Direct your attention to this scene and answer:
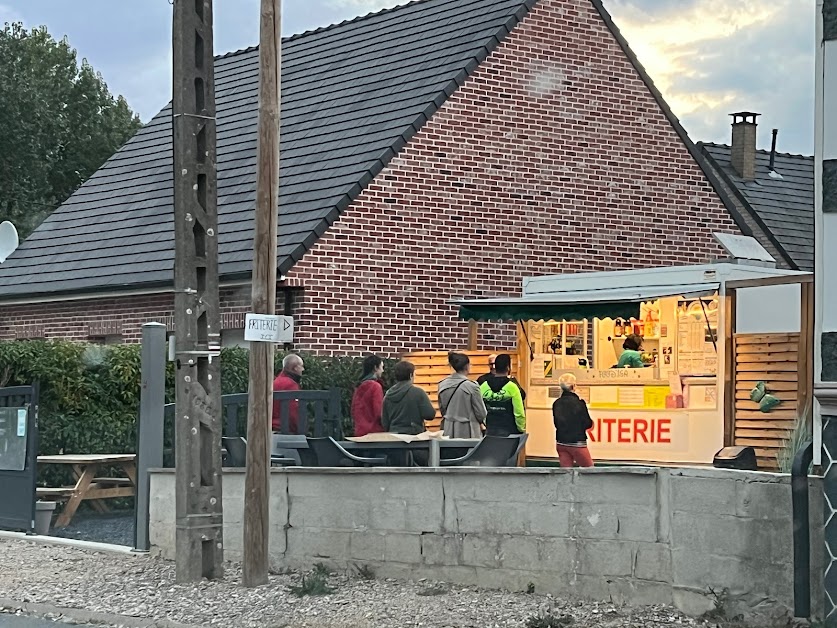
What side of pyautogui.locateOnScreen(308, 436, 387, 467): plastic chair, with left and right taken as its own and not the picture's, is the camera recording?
right

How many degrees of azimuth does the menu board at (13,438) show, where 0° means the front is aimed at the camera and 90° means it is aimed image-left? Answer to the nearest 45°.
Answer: approximately 0°

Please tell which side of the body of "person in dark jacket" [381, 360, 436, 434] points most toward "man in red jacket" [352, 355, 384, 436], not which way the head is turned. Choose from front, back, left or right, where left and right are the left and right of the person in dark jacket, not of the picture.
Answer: left

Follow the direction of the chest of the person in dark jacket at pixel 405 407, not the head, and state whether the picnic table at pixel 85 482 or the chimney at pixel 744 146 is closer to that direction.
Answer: the chimney

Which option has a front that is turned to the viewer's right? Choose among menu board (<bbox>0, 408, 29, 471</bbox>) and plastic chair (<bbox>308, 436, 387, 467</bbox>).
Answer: the plastic chair

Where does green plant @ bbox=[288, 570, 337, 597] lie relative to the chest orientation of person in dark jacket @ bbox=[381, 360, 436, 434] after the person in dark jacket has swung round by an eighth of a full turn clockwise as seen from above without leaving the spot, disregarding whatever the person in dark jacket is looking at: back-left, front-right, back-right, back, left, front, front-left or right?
right

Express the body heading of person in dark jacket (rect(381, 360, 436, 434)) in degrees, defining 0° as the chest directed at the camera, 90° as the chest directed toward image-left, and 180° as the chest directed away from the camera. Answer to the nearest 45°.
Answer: approximately 225°

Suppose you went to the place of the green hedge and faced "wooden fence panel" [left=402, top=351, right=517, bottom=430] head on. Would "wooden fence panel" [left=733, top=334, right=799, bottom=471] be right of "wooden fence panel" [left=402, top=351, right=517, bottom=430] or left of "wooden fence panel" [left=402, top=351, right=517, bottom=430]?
right

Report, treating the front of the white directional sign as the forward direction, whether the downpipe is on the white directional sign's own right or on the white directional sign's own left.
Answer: on the white directional sign's own left

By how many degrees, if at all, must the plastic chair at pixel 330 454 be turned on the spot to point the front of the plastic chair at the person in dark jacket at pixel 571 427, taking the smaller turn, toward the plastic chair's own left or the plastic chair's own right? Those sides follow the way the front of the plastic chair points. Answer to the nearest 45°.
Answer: approximately 45° to the plastic chair's own left

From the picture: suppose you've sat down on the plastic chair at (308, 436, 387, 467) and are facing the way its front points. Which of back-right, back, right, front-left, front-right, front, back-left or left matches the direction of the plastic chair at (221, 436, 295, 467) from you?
back-left
